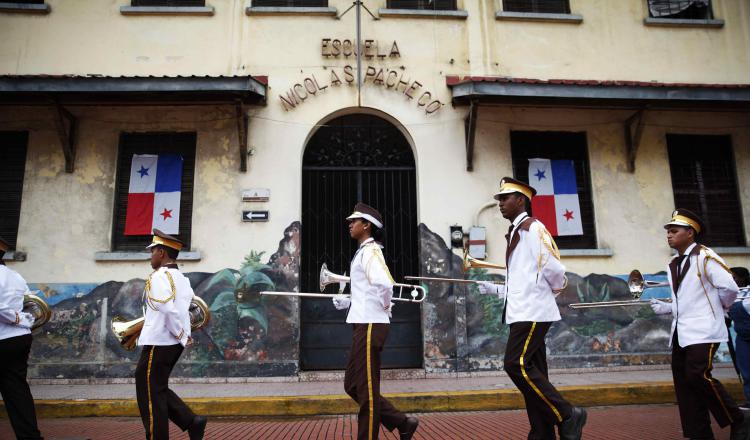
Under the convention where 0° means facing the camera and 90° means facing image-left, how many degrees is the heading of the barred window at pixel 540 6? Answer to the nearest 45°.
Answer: approximately 0°

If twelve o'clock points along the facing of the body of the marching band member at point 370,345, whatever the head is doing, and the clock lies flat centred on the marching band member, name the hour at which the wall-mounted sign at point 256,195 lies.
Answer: The wall-mounted sign is roughly at 2 o'clock from the marching band member.

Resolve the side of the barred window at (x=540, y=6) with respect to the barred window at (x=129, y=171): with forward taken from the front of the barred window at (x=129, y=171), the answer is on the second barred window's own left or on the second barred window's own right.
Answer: on the second barred window's own left

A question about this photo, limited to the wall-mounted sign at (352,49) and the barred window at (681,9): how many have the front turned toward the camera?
2

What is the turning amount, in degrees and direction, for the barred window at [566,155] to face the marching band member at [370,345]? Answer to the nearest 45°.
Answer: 0° — it already faces them

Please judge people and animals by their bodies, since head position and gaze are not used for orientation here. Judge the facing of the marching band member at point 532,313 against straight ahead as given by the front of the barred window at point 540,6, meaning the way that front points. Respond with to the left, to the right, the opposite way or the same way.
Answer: to the right

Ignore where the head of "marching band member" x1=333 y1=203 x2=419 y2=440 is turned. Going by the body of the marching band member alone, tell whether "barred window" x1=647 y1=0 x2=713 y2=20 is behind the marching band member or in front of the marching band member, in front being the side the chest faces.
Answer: behind

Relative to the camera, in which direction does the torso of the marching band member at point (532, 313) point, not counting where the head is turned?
to the viewer's left

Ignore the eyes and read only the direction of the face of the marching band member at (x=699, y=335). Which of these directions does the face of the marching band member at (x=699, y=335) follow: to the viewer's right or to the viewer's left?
to the viewer's left

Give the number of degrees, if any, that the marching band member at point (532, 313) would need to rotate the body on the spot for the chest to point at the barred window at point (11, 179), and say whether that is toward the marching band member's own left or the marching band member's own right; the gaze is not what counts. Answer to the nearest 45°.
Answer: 0° — they already face it
